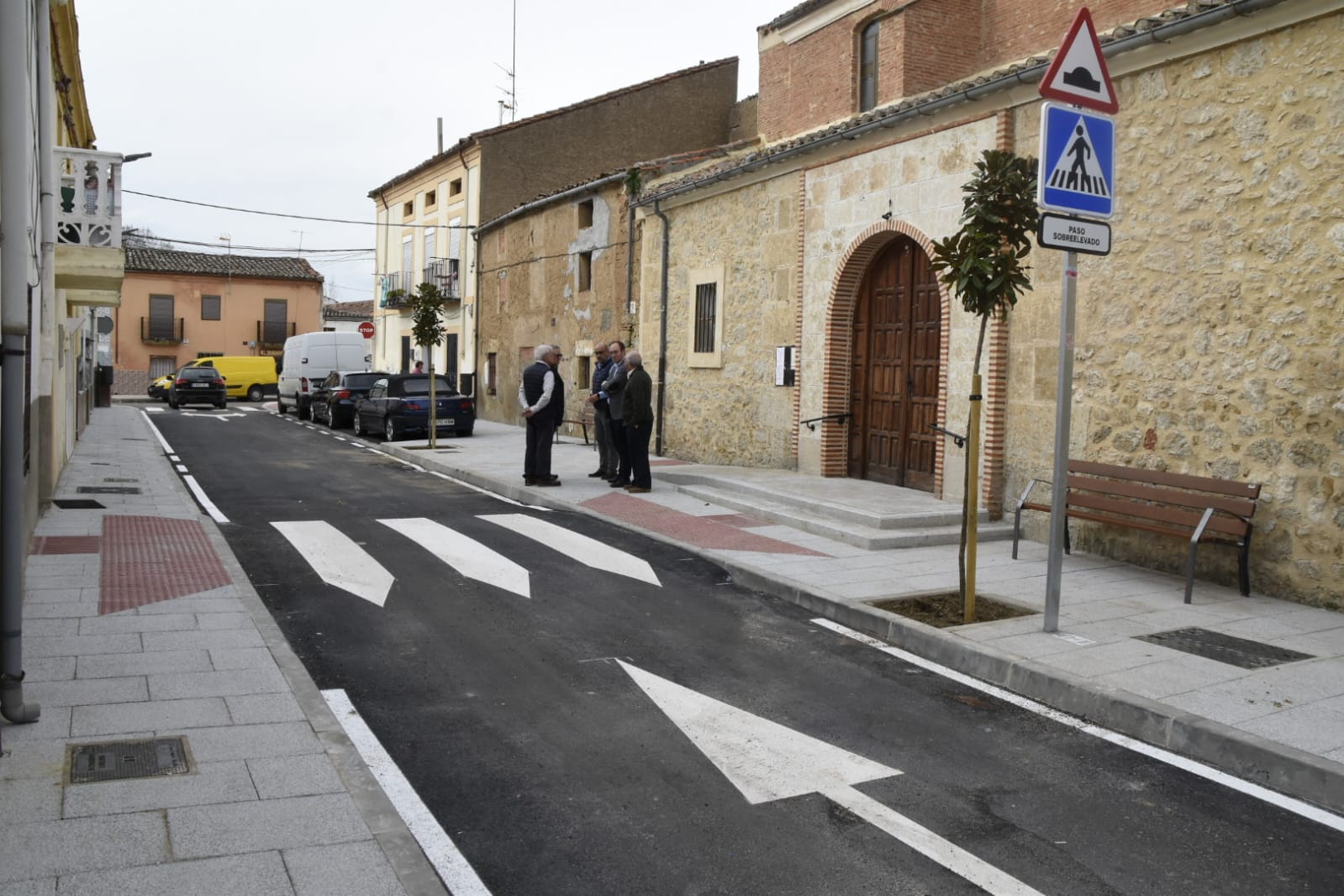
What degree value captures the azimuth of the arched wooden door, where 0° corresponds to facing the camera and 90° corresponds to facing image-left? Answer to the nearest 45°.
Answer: approximately 45°

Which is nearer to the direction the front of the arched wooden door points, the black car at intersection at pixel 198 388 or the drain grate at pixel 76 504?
the drain grate

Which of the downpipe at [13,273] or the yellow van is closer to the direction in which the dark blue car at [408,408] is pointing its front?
the yellow van

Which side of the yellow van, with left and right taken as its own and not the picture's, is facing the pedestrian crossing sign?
left

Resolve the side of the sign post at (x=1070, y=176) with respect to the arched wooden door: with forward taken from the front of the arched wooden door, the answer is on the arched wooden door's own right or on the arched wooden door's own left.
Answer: on the arched wooden door's own left

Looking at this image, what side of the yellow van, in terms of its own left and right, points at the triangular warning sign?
left

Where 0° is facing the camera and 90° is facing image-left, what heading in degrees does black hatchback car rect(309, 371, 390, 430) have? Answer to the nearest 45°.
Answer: approximately 135°

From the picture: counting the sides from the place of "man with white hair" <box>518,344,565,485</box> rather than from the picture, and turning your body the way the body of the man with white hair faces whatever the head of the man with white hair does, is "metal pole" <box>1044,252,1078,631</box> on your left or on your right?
on your right

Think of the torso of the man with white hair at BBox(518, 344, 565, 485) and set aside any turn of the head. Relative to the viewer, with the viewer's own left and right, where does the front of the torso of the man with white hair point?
facing away from the viewer and to the right of the viewer

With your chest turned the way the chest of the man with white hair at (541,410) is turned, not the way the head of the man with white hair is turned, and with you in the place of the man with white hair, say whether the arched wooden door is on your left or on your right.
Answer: on your right

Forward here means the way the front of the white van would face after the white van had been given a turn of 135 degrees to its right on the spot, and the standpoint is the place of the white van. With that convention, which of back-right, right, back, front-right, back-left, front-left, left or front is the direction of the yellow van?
left
